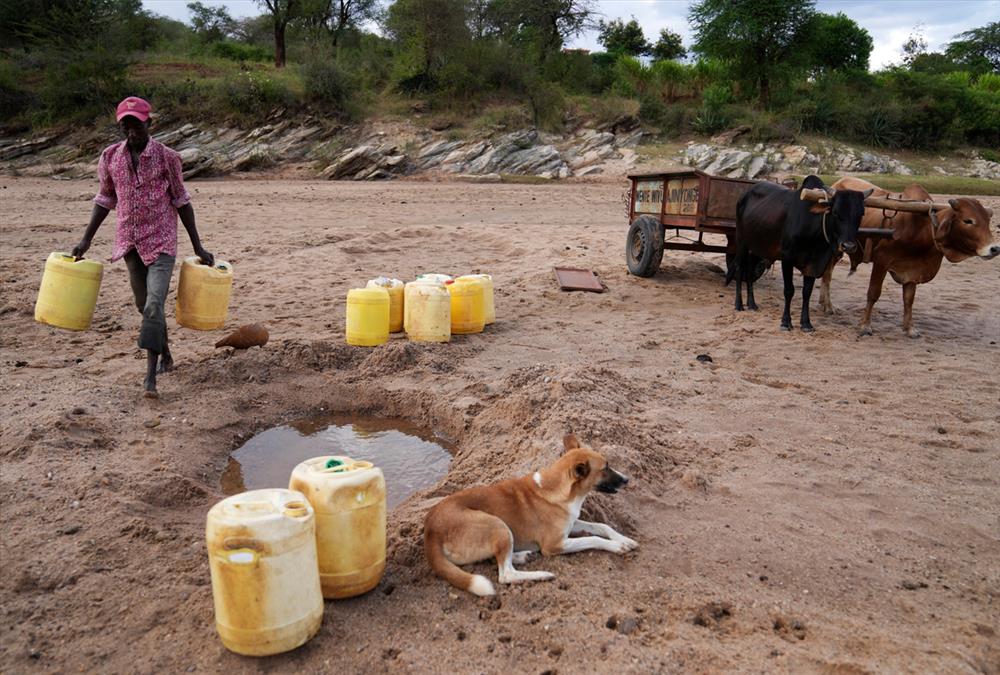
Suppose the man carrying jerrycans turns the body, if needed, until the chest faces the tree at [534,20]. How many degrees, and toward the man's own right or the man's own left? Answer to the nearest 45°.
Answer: approximately 135° to the man's own left

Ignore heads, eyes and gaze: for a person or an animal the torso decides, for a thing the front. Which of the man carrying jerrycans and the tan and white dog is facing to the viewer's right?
the tan and white dog

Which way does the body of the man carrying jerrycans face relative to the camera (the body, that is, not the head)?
toward the camera

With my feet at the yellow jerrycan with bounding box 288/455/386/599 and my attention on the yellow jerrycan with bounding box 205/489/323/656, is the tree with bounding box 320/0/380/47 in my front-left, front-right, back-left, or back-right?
back-right

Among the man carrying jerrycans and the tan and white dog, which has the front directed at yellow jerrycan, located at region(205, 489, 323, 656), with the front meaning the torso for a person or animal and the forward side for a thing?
the man carrying jerrycans

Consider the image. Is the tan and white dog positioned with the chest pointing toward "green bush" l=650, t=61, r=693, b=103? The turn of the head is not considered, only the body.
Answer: no

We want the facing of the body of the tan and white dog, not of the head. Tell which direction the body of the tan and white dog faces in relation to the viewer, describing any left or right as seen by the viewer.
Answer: facing to the right of the viewer

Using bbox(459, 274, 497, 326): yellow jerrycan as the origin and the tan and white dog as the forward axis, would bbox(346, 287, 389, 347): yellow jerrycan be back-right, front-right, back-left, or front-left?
front-right

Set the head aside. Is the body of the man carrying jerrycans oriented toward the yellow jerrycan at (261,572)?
yes

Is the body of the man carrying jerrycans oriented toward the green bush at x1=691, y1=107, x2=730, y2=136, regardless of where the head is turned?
no

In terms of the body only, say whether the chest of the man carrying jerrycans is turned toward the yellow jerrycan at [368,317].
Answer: no

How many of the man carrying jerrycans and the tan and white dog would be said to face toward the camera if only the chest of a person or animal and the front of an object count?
1

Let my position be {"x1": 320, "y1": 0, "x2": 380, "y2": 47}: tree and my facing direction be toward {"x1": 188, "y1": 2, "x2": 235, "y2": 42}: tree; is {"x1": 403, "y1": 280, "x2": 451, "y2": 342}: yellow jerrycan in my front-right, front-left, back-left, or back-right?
back-left

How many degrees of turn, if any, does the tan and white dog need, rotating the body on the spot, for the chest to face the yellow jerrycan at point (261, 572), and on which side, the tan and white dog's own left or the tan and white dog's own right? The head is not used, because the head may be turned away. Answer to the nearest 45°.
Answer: approximately 135° to the tan and white dog's own right

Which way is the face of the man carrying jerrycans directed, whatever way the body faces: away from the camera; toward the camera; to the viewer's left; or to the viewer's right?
toward the camera
